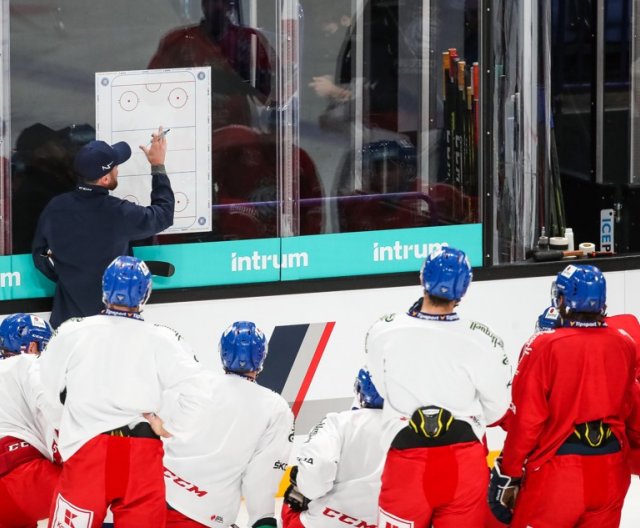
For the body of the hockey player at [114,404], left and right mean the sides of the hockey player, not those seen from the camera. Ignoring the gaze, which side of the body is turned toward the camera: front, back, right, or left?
back

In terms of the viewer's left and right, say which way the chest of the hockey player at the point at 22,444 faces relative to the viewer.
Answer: facing away from the viewer and to the right of the viewer

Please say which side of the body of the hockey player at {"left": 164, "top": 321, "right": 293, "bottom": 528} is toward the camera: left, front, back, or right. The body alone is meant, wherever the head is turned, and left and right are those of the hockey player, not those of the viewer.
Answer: back

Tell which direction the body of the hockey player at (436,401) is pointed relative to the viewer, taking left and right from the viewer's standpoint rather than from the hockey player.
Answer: facing away from the viewer

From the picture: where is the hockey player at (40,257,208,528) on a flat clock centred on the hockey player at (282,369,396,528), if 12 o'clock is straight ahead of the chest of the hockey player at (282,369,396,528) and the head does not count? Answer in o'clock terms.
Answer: the hockey player at (40,257,208,528) is roughly at 10 o'clock from the hockey player at (282,369,396,528).

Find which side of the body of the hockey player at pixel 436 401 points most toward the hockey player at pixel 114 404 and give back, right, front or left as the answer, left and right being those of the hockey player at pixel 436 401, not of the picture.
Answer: left

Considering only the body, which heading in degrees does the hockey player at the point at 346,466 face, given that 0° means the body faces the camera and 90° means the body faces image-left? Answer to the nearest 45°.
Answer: approximately 135°

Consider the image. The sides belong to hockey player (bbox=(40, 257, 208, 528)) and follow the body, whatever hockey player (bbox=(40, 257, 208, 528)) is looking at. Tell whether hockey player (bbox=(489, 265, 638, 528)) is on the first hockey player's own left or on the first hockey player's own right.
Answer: on the first hockey player's own right

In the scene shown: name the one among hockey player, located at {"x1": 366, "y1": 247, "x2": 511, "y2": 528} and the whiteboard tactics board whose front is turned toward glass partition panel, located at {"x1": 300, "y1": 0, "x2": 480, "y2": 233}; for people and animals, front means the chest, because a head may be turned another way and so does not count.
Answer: the hockey player

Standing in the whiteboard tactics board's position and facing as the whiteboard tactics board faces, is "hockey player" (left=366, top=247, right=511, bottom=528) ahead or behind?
ahead

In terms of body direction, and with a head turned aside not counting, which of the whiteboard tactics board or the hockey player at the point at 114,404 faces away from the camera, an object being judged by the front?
the hockey player

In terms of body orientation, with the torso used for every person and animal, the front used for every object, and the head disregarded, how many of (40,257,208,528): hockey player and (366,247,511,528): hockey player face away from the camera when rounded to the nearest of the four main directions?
2
